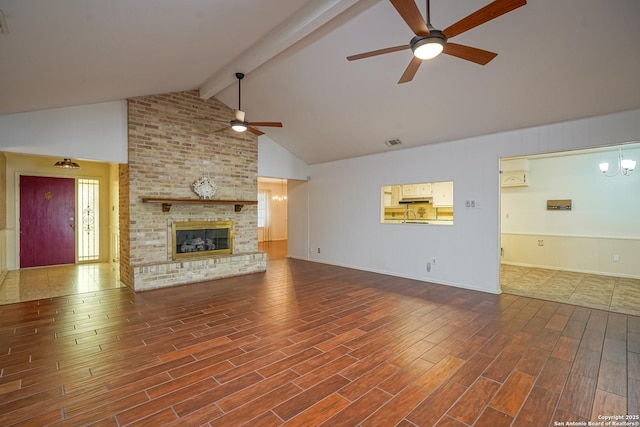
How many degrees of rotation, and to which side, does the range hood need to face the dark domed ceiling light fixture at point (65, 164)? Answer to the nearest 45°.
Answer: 0° — it already faces it

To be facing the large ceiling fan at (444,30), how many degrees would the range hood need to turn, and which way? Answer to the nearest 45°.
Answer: approximately 45° to its left

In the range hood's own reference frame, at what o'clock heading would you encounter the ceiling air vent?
The ceiling air vent is roughly at 11 o'clock from the range hood.

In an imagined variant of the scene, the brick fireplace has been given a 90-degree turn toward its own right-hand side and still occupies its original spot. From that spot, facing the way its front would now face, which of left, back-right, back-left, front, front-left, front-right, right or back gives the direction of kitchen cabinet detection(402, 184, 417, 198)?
back-left

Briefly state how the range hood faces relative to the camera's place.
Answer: facing the viewer and to the left of the viewer

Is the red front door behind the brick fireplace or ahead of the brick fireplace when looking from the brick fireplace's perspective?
behind

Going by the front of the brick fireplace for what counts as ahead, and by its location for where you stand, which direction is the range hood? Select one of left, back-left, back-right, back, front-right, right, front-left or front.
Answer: front-left

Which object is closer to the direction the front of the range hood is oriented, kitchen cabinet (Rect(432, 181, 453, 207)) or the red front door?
the red front door

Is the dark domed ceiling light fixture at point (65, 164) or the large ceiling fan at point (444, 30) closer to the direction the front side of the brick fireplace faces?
the large ceiling fan

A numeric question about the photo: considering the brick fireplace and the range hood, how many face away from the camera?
0
